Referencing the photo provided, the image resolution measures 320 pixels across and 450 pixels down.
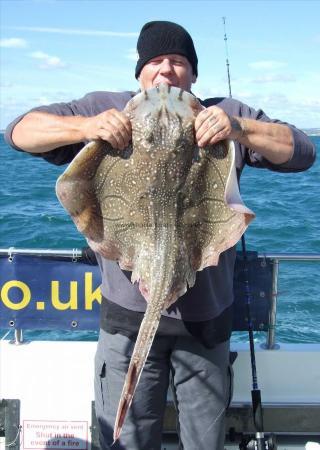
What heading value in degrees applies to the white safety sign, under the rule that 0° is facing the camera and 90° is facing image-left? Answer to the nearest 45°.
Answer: approximately 0°

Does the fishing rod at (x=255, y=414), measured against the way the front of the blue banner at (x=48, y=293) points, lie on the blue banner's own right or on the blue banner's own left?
on the blue banner's own left

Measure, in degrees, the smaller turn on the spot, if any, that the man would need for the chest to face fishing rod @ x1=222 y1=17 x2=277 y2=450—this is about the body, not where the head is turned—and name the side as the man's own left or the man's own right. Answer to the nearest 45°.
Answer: approximately 135° to the man's own left

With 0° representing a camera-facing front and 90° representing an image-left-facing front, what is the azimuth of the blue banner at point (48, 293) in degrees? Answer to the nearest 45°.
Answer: approximately 0°

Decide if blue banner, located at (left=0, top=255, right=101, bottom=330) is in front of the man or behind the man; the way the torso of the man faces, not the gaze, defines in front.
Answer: behind

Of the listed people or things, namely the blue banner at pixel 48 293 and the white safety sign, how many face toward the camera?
2
